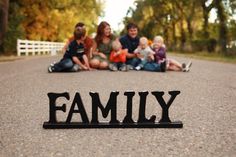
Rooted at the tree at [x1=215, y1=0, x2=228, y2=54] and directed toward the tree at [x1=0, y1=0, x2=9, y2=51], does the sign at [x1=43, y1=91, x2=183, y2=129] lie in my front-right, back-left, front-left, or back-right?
front-left

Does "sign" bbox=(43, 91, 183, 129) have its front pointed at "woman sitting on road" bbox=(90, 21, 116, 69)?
no

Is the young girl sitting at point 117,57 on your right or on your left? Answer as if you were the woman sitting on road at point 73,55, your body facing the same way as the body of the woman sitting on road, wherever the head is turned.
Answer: on your left

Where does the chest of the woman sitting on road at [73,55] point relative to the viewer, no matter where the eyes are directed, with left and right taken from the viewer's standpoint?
facing the viewer and to the right of the viewer

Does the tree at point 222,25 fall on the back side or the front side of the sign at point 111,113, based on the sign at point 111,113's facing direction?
on the back side

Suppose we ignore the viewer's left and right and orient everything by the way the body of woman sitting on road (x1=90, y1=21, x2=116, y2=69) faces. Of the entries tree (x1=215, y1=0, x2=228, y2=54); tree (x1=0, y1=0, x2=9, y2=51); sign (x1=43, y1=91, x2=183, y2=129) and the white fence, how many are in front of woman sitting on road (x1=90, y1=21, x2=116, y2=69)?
1

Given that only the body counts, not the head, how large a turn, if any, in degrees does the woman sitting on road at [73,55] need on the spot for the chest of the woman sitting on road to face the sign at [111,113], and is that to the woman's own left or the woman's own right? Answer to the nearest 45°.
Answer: approximately 45° to the woman's own right

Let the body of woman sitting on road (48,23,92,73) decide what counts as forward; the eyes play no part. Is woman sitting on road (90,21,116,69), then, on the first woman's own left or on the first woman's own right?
on the first woman's own left

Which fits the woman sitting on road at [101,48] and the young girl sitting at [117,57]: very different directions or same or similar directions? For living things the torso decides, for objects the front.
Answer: same or similar directions

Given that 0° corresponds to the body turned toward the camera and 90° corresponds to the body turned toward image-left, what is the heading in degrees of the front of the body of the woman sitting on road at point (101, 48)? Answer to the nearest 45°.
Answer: approximately 0°

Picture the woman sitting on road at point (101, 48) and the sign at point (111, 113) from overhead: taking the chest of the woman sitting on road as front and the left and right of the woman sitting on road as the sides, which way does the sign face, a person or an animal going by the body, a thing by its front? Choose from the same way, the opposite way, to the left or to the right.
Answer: the same way

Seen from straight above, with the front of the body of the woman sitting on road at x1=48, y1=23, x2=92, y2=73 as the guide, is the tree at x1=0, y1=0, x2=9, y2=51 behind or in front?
behind

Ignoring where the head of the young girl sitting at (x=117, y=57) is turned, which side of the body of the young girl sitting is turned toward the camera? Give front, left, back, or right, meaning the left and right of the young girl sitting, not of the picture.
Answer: front

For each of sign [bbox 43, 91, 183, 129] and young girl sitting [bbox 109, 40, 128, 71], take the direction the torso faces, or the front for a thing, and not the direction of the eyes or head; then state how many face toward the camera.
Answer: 2

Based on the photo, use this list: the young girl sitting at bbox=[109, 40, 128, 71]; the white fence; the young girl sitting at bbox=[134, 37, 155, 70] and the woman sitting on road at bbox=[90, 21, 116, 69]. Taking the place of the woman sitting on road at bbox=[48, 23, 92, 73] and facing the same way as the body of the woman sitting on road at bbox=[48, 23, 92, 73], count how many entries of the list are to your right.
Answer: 0
